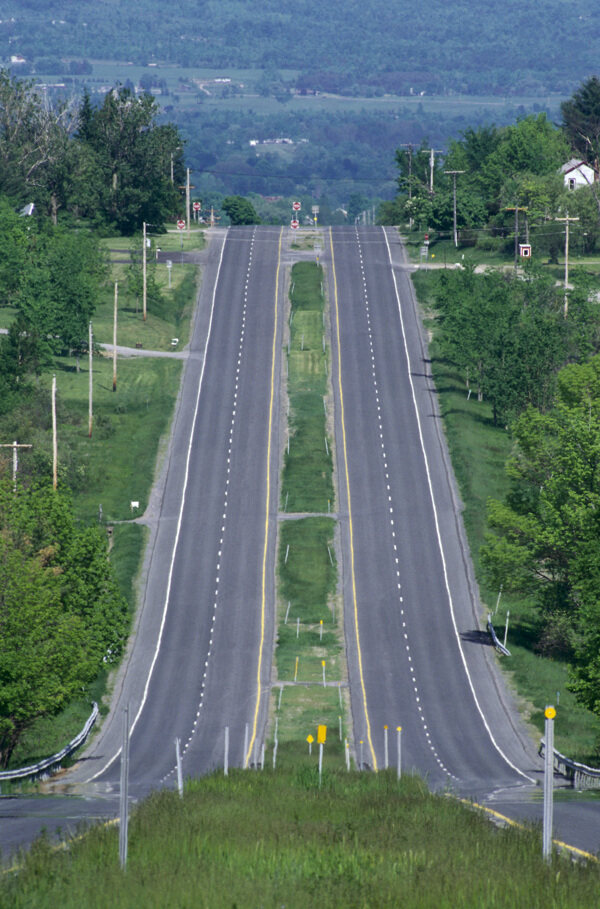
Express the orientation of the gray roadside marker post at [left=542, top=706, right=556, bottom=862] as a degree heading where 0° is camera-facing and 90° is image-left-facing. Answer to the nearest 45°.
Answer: approximately 0°

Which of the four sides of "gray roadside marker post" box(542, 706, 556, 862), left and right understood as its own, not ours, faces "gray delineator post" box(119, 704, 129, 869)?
right
